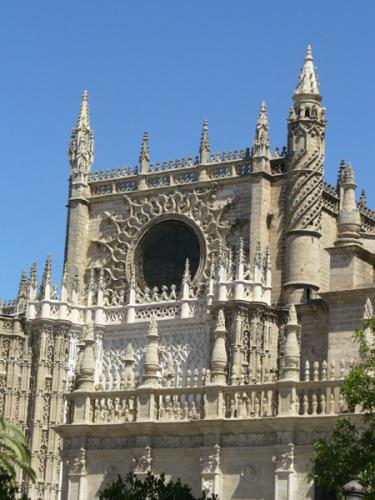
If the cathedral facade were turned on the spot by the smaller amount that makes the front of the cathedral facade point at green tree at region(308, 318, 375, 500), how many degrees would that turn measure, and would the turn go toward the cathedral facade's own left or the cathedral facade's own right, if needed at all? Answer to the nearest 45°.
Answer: approximately 45° to the cathedral facade's own left

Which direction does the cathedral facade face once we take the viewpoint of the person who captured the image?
facing the viewer and to the left of the viewer

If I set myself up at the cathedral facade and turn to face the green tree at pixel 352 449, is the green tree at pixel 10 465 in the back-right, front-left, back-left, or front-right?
front-right

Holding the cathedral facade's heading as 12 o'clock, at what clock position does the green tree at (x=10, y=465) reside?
The green tree is roughly at 12 o'clock from the cathedral facade.
